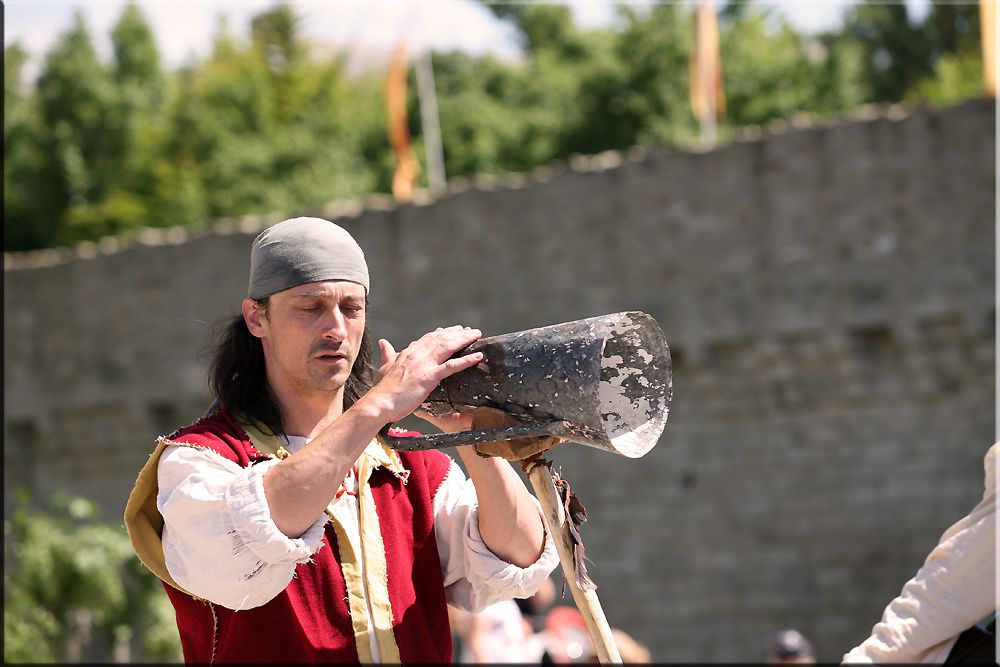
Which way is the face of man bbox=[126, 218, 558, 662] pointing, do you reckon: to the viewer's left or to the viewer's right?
to the viewer's right

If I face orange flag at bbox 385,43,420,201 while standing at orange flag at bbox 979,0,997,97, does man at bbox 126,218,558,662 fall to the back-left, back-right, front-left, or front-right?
back-left

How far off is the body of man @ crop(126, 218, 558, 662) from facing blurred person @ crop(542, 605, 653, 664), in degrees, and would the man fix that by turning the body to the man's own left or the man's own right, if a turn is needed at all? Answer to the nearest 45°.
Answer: approximately 135° to the man's own left

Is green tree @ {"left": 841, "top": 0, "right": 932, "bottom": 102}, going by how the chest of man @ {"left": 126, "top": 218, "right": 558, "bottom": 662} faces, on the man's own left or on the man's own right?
on the man's own left

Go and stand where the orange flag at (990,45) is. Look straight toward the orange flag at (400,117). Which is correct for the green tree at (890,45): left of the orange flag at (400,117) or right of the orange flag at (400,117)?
right

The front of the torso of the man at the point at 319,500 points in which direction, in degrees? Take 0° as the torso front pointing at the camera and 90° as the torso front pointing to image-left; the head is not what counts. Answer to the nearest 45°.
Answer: approximately 315°

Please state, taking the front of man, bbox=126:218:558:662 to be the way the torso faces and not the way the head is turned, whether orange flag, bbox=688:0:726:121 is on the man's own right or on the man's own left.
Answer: on the man's own left

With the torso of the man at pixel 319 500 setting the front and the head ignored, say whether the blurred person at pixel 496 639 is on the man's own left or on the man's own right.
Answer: on the man's own left

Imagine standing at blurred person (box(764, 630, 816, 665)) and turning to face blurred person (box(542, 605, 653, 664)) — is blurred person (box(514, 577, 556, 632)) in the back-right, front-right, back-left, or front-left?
front-right

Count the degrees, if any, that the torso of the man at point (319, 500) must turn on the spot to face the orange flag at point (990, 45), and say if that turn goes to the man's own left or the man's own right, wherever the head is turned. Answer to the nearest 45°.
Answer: approximately 90° to the man's own left

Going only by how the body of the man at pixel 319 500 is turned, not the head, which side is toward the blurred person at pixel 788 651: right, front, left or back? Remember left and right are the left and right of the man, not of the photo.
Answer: left

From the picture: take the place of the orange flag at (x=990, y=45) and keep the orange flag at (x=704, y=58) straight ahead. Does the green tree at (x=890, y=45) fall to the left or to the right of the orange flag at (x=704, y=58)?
right
